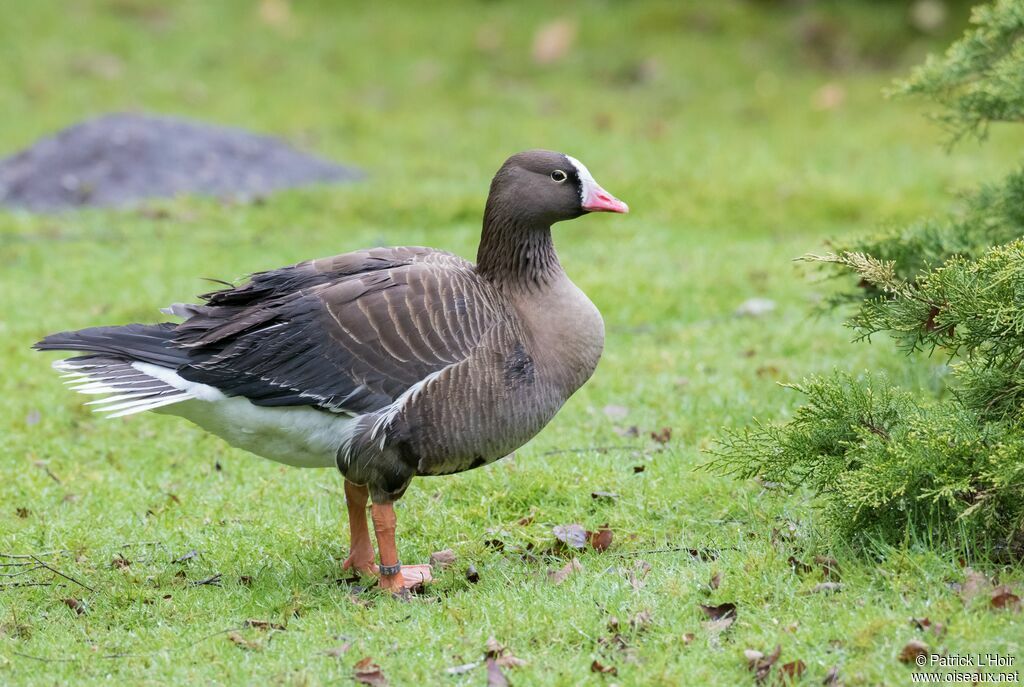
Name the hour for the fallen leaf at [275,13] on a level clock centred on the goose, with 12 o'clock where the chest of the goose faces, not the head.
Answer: The fallen leaf is roughly at 9 o'clock from the goose.

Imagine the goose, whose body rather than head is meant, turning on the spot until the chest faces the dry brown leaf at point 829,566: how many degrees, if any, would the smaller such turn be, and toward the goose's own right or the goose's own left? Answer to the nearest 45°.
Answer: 0° — it already faces it

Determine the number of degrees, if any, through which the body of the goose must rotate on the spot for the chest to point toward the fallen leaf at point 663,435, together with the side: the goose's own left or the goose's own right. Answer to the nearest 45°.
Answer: approximately 45° to the goose's own left

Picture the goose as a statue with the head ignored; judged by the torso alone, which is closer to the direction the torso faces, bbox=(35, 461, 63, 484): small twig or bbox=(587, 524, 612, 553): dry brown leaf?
the dry brown leaf

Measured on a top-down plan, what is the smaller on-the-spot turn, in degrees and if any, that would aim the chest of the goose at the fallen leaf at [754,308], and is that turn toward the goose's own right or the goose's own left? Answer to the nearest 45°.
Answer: approximately 45° to the goose's own left

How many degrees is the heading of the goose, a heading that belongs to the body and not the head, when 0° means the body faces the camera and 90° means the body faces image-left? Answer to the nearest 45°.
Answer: approximately 270°

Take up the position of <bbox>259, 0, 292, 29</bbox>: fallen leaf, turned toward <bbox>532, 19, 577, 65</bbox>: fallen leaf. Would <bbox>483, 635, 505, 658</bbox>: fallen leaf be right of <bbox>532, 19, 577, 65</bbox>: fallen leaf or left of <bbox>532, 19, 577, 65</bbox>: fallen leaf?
right

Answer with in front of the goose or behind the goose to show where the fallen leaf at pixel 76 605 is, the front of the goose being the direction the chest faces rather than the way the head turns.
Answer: behind

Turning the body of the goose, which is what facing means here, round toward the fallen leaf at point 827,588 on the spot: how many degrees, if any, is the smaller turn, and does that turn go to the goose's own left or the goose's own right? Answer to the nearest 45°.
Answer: approximately 45° to the goose's own right

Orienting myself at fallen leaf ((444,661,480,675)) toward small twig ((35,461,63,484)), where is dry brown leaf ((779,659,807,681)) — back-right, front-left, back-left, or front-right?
back-right

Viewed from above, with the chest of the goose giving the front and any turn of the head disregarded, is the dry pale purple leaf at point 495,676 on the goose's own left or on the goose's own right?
on the goose's own right

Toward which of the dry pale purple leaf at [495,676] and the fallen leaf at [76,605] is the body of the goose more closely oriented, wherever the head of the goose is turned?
the dry pale purple leaf
